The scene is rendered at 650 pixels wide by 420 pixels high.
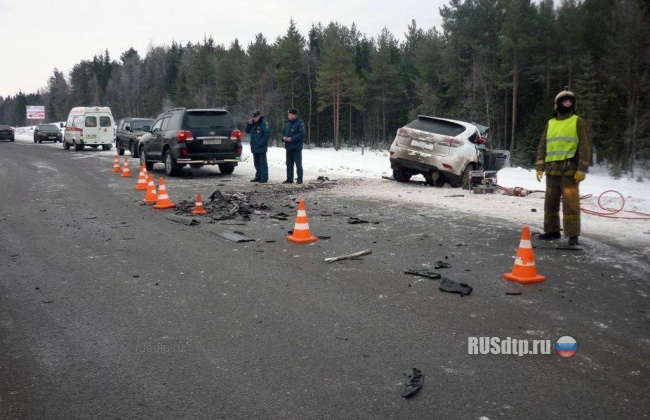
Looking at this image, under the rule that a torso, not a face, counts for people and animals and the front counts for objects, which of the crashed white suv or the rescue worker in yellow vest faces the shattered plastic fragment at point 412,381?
the rescue worker in yellow vest

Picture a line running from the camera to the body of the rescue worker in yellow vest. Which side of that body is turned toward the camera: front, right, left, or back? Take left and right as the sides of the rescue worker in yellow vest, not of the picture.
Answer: front

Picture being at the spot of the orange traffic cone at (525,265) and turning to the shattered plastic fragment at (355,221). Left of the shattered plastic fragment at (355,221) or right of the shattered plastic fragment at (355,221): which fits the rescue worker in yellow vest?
right

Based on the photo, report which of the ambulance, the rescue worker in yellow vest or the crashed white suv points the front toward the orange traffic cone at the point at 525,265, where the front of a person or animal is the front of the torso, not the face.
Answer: the rescue worker in yellow vest

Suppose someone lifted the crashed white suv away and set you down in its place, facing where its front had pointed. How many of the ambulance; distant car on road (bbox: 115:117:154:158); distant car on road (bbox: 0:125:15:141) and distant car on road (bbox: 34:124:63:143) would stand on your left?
4

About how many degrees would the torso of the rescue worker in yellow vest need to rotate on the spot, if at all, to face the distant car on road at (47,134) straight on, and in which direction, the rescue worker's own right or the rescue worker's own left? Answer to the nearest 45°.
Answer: approximately 135° to the rescue worker's own right

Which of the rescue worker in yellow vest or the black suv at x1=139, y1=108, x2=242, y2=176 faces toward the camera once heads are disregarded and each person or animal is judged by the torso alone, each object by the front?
the rescue worker in yellow vest

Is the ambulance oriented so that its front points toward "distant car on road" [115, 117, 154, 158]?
no

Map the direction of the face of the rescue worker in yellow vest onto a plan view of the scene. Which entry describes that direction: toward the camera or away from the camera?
toward the camera

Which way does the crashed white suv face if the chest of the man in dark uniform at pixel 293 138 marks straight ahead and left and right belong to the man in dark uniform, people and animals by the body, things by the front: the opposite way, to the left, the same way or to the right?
the opposite way

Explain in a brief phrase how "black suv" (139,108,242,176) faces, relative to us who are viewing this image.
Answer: facing away from the viewer and to the left of the viewer

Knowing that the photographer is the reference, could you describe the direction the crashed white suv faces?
facing away from the viewer and to the right of the viewer

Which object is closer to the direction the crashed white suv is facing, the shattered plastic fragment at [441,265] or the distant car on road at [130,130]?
the distant car on road

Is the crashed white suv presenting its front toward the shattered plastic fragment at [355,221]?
no

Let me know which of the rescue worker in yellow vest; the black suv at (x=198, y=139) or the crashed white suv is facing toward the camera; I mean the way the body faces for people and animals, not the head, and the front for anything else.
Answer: the rescue worker in yellow vest

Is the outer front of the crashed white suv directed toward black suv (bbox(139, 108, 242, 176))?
no
